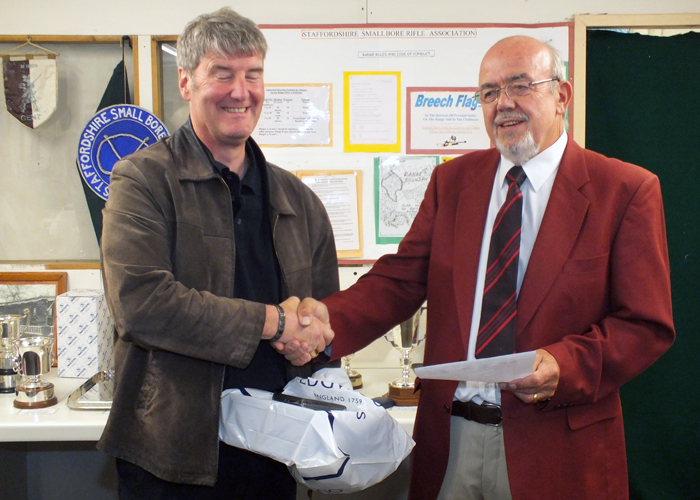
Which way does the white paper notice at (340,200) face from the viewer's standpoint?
toward the camera

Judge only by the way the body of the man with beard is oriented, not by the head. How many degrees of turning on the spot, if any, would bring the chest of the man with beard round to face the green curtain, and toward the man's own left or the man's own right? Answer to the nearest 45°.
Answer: approximately 180°

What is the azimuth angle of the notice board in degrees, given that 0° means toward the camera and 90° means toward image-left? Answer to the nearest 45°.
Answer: approximately 0°

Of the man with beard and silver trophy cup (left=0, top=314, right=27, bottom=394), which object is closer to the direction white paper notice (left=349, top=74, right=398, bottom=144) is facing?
the man with beard

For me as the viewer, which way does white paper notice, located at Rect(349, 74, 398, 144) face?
facing the viewer

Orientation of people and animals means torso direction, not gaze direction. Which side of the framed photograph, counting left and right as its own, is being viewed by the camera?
front

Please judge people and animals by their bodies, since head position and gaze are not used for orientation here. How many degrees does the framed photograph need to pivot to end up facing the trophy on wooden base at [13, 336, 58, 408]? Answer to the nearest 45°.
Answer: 0° — it already faces it

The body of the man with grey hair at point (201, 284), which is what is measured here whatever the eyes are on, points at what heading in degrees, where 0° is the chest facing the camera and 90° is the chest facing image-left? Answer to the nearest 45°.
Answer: approximately 315°

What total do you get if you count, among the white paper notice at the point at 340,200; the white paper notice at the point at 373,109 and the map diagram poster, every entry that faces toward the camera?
3

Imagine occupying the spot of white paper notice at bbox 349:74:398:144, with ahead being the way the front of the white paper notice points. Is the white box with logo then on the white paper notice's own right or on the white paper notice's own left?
on the white paper notice's own right

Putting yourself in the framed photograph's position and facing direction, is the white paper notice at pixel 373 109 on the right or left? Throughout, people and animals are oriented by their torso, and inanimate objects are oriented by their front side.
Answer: on its left

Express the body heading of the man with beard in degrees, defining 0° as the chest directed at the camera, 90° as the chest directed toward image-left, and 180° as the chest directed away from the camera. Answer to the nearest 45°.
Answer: approximately 45°
